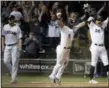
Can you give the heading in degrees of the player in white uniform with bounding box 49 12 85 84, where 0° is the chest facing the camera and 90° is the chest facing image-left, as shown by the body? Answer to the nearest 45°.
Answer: approximately 315°

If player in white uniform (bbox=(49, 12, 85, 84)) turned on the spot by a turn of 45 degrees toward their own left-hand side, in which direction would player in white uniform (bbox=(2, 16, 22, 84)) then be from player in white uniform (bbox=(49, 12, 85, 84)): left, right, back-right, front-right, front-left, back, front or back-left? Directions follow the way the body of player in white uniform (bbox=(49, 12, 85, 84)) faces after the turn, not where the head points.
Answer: back

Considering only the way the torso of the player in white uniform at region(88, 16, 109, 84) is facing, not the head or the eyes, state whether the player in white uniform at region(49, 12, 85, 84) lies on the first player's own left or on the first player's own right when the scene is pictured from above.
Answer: on the first player's own right

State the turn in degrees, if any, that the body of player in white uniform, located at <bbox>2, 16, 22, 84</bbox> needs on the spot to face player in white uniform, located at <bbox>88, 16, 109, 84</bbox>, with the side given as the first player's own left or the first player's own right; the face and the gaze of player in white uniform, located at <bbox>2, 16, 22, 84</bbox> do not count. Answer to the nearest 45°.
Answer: approximately 90° to the first player's own left
